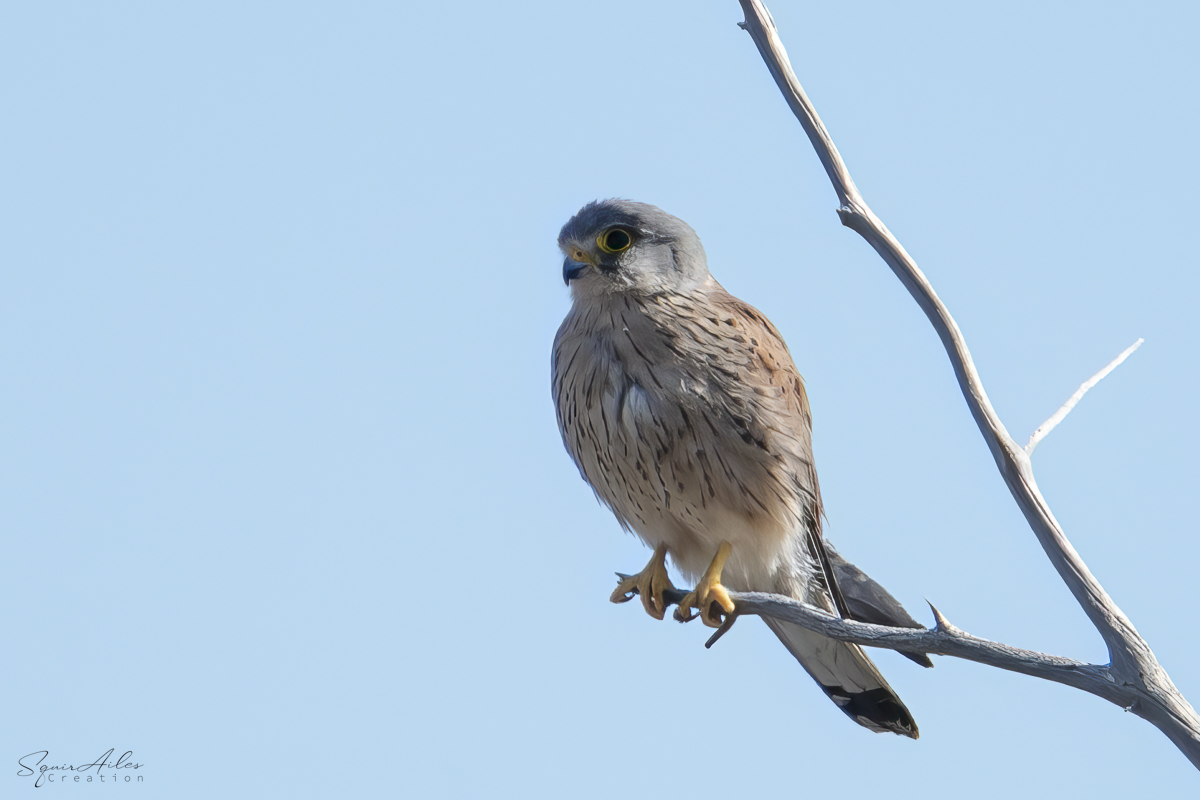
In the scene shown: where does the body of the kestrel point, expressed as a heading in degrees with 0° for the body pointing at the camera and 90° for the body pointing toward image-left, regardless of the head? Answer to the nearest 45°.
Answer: approximately 45°
